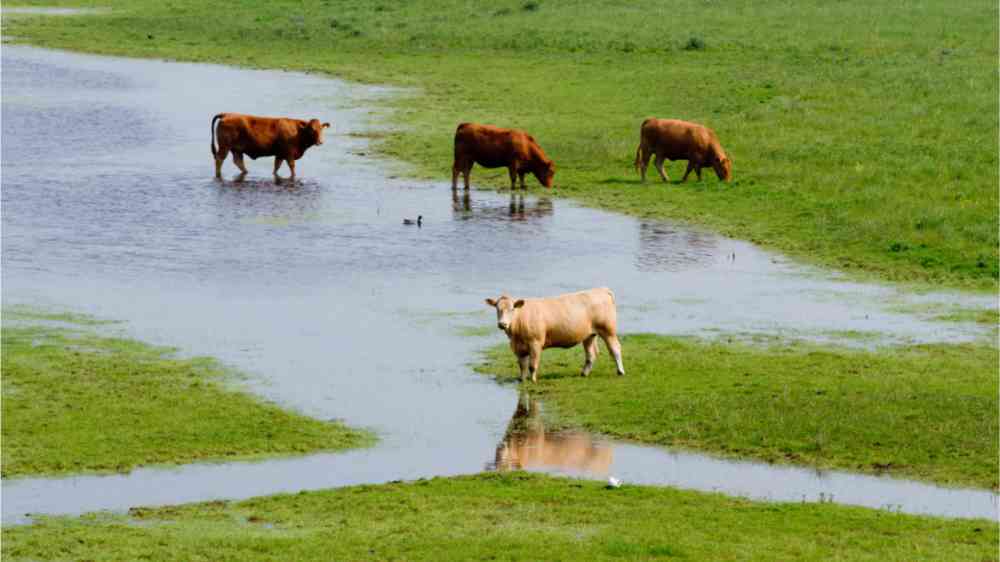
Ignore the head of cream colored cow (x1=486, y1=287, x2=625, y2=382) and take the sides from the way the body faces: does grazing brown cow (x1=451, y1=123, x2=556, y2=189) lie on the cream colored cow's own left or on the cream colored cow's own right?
on the cream colored cow's own right

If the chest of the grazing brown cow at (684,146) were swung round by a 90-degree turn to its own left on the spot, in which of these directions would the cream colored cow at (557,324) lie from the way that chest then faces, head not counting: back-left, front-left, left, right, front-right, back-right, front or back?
back

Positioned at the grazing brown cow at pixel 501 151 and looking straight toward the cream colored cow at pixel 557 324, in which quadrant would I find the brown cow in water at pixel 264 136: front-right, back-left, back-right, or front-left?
back-right

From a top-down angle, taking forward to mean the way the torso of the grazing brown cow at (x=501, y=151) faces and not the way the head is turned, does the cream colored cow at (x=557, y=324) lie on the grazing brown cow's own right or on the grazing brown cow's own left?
on the grazing brown cow's own right

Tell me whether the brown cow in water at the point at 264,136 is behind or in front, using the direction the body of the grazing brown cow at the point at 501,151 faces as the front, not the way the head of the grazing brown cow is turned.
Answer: behind

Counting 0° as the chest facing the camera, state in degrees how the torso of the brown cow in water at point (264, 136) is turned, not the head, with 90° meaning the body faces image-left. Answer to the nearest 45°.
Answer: approximately 270°

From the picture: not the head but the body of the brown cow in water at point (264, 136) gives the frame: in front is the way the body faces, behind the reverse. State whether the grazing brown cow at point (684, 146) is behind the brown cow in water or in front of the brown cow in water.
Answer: in front

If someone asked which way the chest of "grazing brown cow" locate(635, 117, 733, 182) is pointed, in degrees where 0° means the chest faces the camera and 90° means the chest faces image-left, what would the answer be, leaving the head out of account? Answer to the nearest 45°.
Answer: approximately 270°

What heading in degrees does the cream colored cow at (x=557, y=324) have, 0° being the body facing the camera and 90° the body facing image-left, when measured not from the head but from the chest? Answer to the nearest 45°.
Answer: approximately 45°

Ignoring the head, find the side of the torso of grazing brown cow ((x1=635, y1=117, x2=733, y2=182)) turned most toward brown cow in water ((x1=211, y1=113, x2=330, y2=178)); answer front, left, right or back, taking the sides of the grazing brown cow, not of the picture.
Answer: back

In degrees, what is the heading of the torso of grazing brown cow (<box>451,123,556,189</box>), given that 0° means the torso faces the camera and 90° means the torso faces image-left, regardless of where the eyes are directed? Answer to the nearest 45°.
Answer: approximately 270°
